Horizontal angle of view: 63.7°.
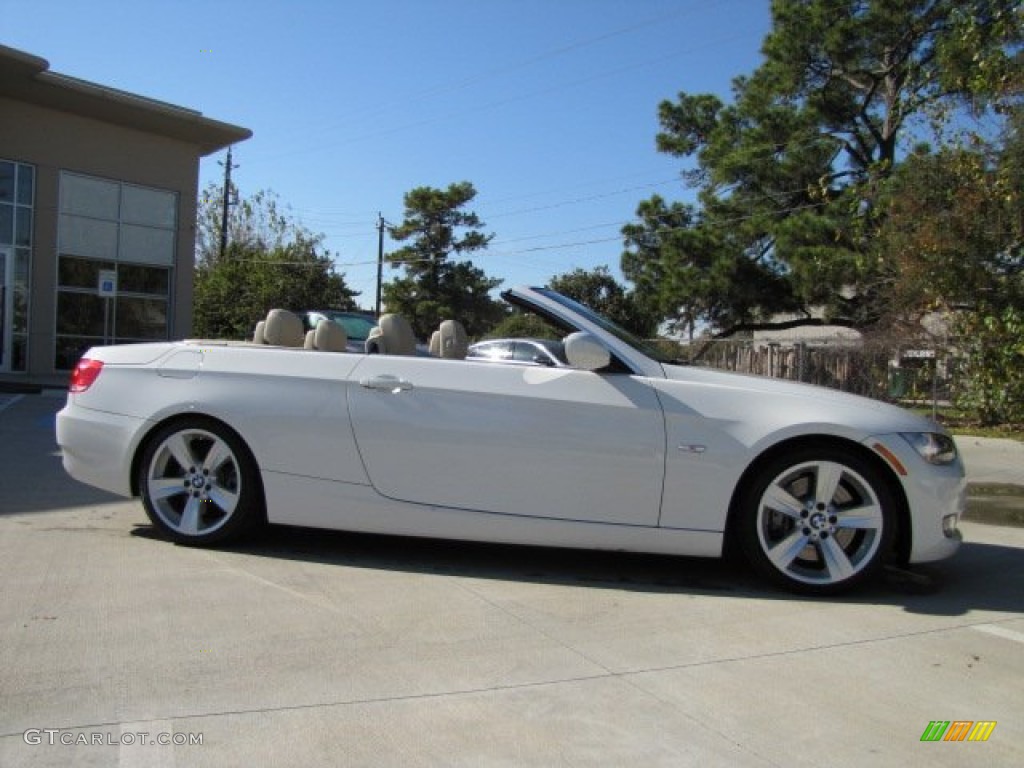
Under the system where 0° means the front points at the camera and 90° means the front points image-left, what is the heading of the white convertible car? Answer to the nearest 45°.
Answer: approximately 270°

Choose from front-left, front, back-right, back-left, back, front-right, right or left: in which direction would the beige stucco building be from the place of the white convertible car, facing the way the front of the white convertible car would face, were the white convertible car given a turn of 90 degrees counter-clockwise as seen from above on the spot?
front-left

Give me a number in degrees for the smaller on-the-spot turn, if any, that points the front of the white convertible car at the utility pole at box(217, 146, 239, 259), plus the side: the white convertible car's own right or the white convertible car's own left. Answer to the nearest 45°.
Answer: approximately 90° to the white convertible car's own left
